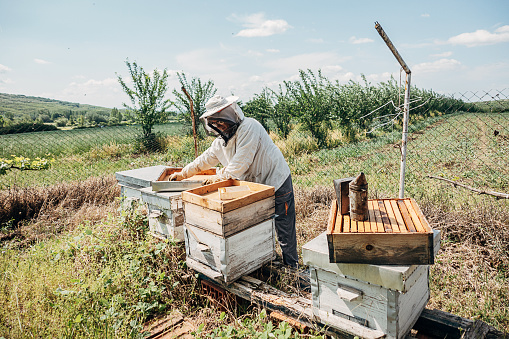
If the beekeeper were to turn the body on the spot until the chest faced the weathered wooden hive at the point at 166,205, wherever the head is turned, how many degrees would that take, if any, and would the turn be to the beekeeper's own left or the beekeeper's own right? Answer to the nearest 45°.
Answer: approximately 45° to the beekeeper's own right

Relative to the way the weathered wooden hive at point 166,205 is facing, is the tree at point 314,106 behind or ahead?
behind

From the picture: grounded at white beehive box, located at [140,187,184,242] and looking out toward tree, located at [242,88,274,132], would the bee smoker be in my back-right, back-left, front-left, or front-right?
back-right

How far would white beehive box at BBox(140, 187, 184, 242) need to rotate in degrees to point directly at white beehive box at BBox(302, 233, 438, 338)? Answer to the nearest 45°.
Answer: approximately 90° to its left

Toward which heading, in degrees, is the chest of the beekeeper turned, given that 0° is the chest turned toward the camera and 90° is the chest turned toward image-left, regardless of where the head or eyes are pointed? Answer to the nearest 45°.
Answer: approximately 45°

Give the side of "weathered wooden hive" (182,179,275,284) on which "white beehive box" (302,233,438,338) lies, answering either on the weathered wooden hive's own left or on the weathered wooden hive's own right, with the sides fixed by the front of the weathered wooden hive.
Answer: on the weathered wooden hive's own left

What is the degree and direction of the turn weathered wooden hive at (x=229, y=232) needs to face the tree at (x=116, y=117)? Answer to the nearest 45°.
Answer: approximately 135° to its right

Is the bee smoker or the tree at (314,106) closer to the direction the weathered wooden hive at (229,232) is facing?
the bee smoker

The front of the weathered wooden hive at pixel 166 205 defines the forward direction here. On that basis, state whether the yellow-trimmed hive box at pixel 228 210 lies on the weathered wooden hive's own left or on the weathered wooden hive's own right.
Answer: on the weathered wooden hive's own left

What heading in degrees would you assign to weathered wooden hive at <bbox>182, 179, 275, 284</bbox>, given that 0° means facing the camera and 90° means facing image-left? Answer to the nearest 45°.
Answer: approximately 45°
